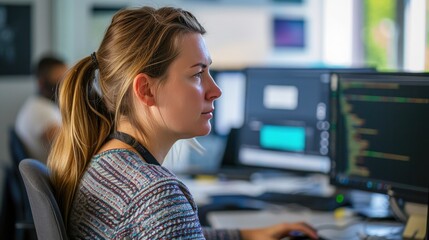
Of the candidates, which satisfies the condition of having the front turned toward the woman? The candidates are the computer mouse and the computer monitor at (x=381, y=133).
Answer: the computer monitor

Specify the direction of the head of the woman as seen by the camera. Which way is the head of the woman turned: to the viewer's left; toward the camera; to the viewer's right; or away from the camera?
to the viewer's right

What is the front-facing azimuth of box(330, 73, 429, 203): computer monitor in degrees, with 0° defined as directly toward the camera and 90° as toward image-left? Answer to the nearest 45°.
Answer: approximately 45°

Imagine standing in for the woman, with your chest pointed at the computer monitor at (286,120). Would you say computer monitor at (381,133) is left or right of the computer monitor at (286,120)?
right

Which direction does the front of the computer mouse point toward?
to the viewer's right

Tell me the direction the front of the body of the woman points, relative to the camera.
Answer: to the viewer's right
